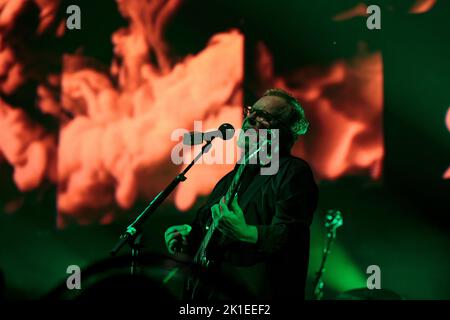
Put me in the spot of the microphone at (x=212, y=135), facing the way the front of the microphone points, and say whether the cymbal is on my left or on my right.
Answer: on my left

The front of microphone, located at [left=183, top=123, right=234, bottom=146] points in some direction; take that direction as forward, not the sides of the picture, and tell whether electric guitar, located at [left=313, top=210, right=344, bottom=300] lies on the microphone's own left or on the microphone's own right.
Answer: on the microphone's own left

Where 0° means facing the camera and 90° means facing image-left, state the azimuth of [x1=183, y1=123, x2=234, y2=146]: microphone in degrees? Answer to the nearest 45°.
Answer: approximately 270°
